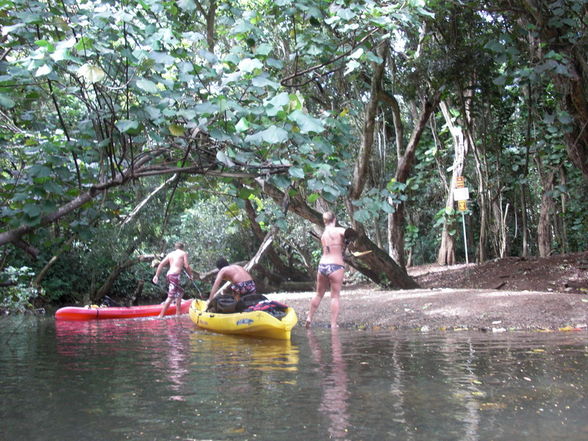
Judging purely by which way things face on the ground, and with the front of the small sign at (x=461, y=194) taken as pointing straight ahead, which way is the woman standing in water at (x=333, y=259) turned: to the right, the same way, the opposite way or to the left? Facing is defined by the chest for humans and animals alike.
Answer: the opposite way

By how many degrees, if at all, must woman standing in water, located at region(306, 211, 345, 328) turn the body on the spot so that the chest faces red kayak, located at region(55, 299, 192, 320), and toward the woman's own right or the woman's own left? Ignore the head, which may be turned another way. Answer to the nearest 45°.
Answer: approximately 45° to the woman's own left

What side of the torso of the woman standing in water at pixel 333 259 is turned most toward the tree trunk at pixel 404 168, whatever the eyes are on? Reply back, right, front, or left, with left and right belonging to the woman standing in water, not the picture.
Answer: front

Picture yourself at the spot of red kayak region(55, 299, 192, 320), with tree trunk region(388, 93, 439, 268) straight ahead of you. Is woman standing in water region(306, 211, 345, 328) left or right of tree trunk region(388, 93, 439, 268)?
right

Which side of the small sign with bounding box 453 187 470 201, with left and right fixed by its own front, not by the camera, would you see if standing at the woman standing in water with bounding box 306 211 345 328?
front

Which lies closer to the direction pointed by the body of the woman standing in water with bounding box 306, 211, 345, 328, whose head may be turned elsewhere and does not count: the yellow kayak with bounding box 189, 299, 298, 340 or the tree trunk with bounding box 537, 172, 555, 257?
the tree trunk

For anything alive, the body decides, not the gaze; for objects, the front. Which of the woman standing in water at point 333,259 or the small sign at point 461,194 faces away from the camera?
the woman standing in water

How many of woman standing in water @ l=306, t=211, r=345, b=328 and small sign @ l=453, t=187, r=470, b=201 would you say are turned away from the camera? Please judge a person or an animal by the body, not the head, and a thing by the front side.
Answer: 1

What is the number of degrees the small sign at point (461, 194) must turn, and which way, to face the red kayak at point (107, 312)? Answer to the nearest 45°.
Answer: approximately 90° to its right

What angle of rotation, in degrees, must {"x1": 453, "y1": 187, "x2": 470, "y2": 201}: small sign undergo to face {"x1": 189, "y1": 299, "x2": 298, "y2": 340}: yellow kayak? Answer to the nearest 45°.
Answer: approximately 45° to its right

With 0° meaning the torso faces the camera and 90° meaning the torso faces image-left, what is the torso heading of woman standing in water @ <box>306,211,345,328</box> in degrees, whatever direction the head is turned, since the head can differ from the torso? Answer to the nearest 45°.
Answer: approximately 180°

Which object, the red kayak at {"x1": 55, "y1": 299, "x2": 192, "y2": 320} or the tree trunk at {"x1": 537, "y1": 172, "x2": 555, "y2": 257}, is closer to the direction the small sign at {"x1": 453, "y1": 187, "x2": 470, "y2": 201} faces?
the red kayak
